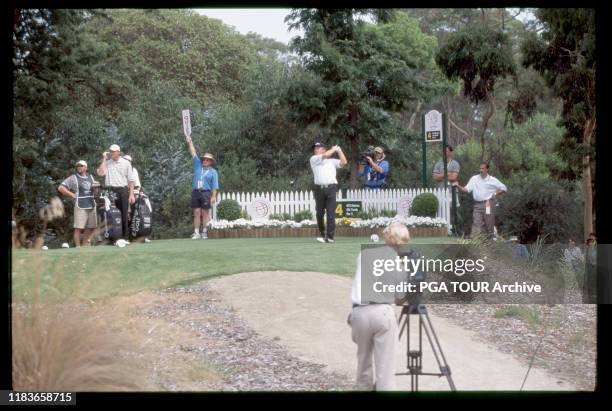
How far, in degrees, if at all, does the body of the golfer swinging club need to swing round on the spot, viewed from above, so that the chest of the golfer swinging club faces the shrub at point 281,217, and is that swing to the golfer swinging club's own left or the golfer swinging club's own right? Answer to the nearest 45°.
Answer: approximately 180°

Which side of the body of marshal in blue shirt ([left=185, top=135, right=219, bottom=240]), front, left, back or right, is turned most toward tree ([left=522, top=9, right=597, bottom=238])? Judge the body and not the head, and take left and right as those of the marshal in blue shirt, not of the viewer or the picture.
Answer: left

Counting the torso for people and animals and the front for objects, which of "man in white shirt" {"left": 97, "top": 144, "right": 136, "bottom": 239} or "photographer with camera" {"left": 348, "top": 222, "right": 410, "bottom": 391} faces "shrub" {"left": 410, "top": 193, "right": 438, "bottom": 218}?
the photographer with camera

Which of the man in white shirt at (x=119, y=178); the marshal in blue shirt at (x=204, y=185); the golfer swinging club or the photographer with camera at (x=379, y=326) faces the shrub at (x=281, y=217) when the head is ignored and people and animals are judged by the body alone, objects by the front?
the photographer with camera

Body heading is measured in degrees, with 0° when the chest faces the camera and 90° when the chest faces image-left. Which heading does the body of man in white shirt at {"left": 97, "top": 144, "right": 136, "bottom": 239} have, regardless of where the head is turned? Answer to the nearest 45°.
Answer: approximately 0°

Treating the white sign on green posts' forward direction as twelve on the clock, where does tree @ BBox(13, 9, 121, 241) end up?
The tree is roughly at 3 o'clock from the white sign on green posts.

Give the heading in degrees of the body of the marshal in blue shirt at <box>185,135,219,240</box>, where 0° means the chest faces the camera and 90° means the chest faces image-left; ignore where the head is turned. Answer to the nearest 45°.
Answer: approximately 0°

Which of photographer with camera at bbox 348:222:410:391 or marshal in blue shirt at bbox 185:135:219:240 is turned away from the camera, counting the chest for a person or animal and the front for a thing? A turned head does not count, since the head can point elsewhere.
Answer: the photographer with camera

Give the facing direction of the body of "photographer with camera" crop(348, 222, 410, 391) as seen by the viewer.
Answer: away from the camera

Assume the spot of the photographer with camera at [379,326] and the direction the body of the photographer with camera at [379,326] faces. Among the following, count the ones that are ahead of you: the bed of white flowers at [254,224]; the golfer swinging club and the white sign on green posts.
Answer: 3

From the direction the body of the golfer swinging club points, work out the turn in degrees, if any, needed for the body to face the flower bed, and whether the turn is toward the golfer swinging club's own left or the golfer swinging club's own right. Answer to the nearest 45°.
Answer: approximately 180°

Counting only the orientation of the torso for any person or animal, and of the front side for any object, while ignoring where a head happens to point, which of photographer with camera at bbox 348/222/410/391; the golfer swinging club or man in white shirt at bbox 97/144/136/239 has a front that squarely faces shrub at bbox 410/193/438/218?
the photographer with camera
